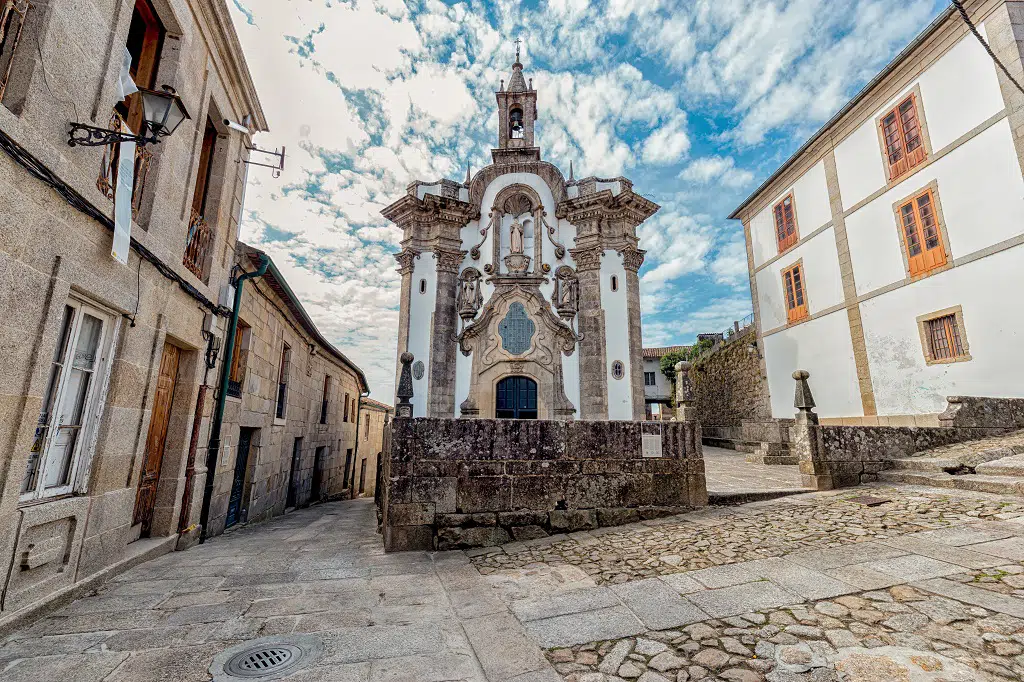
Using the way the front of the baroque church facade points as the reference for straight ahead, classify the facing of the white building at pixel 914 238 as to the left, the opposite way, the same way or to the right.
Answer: to the right

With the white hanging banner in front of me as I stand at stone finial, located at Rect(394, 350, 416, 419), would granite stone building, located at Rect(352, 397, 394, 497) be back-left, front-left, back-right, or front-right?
back-right

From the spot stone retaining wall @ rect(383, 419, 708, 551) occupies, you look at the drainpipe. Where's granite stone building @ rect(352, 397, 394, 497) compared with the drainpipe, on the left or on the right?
right

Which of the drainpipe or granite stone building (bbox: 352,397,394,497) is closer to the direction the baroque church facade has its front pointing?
the drainpipe

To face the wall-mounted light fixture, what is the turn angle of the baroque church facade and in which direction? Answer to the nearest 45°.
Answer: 0° — it already faces it

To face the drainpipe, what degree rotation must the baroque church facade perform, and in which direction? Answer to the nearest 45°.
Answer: approximately 45° to its right

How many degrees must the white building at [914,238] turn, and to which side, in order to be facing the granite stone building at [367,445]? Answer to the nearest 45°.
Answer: approximately 45° to its right

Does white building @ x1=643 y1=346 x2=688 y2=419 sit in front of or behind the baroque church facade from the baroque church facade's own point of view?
behind

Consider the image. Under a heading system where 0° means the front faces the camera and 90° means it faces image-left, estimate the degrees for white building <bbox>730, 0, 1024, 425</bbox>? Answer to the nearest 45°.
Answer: approximately 45°

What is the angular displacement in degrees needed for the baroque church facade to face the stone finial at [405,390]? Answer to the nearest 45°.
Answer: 0° — it already faces it

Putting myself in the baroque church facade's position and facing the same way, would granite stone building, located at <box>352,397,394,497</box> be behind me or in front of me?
behind
